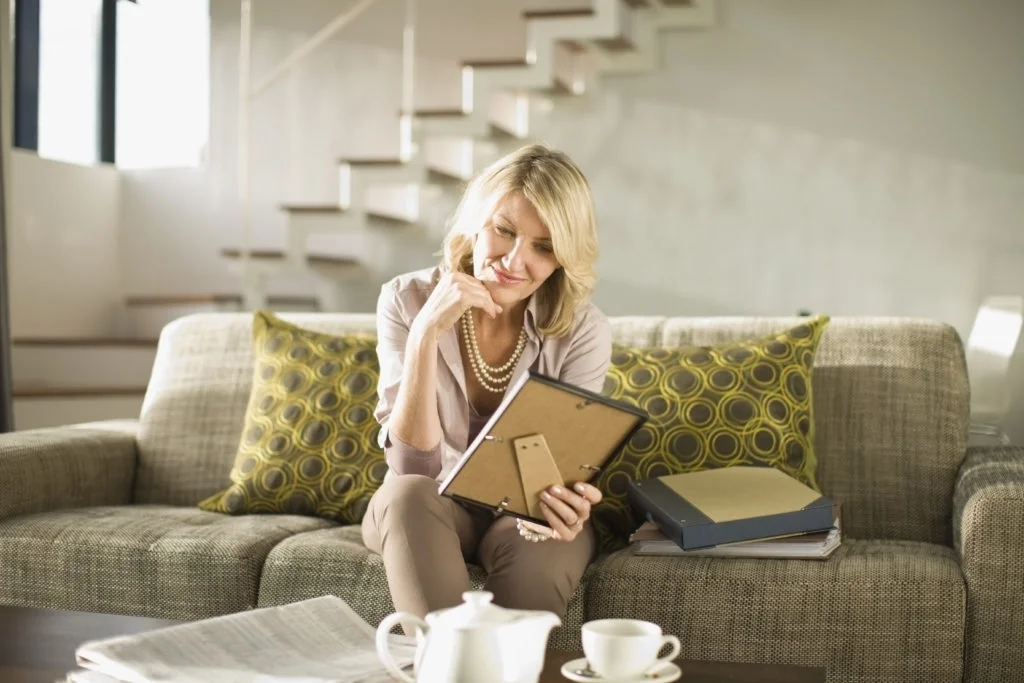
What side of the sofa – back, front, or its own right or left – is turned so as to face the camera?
front

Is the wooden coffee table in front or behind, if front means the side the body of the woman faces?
in front

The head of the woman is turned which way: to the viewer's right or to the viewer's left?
to the viewer's right

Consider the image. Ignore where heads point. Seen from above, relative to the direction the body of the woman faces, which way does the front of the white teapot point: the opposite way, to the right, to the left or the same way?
to the left

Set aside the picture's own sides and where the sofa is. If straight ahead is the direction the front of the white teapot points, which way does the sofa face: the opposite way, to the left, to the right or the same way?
to the right

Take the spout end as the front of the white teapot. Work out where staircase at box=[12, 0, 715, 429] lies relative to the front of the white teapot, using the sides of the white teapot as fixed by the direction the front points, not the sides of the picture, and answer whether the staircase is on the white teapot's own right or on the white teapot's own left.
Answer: on the white teapot's own left

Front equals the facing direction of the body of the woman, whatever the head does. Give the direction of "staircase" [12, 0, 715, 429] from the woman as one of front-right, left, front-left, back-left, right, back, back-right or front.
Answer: back

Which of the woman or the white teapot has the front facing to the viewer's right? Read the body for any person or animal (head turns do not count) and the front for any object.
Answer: the white teapot

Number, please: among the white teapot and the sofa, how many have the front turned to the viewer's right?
1

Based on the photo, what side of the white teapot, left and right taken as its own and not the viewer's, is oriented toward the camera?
right

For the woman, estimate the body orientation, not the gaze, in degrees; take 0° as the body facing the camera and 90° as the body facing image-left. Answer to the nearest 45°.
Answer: approximately 0°

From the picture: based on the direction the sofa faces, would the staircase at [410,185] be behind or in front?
behind

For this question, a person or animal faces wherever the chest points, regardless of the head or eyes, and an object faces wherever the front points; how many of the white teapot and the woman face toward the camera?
1

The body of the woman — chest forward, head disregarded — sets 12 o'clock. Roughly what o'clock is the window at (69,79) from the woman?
The window is roughly at 5 o'clock from the woman.

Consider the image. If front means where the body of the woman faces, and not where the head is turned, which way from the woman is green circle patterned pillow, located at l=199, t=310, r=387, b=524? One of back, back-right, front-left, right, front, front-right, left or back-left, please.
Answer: back-right
